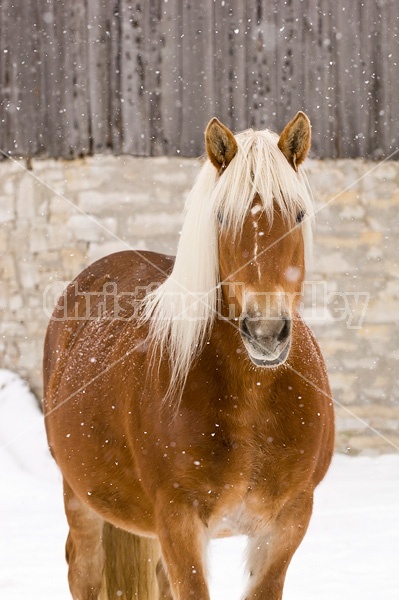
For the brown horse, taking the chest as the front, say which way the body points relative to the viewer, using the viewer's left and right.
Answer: facing the viewer and to the right of the viewer
